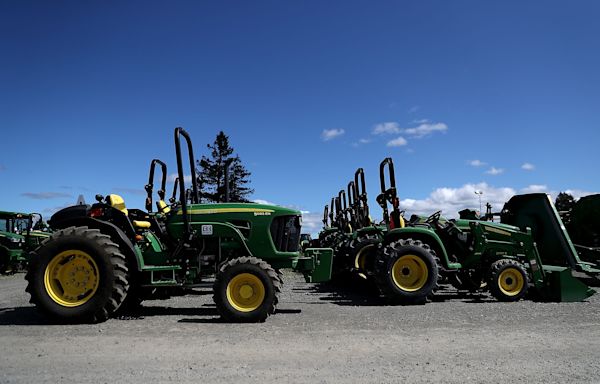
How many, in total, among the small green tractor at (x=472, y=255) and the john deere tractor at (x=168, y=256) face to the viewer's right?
2

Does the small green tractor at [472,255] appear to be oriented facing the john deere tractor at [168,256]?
no

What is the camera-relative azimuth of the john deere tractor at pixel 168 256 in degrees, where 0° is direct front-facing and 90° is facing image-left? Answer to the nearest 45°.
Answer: approximately 270°

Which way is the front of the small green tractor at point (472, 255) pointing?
to the viewer's right

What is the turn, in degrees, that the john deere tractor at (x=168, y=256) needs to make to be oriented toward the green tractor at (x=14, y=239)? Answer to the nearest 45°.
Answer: approximately 135° to its left

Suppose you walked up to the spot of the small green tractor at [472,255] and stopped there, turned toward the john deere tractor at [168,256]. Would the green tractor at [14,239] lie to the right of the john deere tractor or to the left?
right

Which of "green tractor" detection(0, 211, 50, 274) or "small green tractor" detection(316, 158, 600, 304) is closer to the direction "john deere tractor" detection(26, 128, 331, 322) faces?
the small green tractor

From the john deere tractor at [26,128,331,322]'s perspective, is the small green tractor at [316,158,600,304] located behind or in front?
in front

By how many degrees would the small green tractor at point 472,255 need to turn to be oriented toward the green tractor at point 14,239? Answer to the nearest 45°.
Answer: approximately 180°
